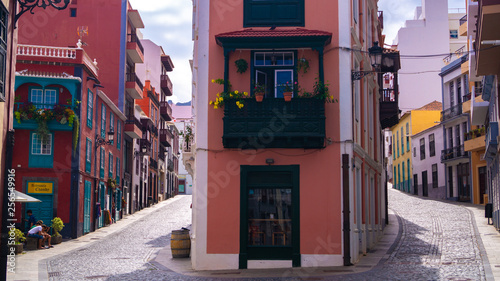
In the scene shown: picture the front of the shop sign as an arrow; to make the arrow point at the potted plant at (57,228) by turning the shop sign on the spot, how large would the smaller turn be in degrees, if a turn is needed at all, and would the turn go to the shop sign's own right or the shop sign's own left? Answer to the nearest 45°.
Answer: approximately 45° to the shop sign's own left

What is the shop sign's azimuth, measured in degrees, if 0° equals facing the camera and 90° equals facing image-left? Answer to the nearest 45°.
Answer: approximately 0°

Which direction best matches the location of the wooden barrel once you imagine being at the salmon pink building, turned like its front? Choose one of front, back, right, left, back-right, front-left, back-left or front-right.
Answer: front-right

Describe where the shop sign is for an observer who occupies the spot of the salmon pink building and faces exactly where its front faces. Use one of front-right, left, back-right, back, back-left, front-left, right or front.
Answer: back-right

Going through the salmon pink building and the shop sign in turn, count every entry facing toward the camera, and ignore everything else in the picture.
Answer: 2

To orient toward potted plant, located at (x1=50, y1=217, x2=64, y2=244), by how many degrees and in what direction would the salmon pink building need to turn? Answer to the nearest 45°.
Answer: approximately 135° to its right
